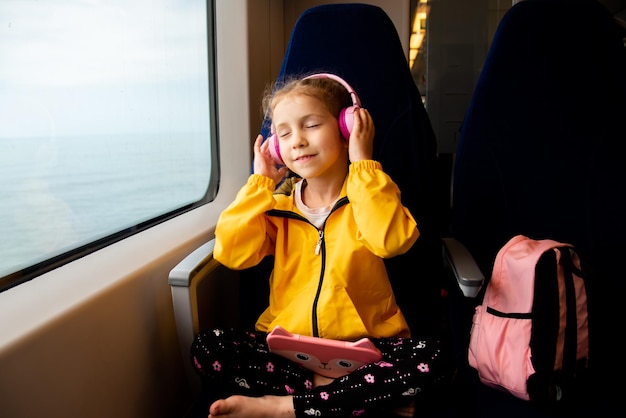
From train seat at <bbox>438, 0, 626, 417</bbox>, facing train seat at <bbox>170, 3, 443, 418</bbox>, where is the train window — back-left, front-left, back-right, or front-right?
front-left

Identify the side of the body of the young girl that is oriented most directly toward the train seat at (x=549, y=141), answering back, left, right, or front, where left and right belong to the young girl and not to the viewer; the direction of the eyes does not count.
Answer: left

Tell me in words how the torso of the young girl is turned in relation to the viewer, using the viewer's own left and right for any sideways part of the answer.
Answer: facing the viewer

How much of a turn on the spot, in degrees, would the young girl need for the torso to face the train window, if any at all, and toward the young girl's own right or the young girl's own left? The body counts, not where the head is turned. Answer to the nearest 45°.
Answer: approximately 90° to the young girl's own right
